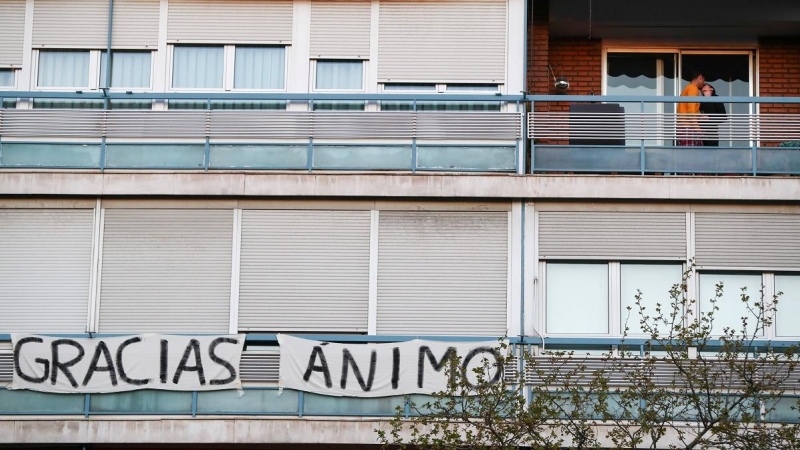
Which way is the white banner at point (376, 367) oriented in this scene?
toward the camera

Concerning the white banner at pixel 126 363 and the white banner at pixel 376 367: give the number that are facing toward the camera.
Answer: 2

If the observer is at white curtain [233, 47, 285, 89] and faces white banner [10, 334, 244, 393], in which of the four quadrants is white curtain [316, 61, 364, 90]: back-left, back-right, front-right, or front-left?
back-left

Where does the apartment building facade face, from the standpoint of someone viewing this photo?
facing the viewer

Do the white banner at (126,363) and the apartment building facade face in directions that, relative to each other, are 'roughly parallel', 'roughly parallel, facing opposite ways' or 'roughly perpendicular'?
roughly parallel

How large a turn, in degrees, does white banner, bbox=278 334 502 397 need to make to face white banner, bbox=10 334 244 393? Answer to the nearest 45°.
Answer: approximately 90° to its right

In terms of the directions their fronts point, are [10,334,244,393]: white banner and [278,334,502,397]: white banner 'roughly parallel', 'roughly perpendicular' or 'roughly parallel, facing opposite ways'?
roughly parallel
